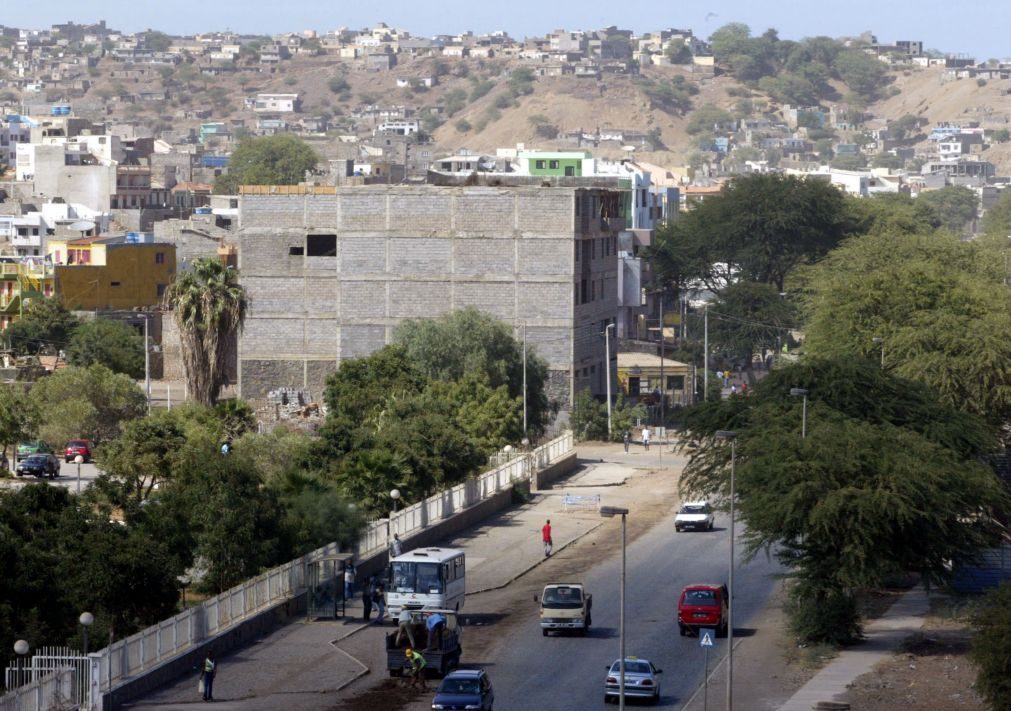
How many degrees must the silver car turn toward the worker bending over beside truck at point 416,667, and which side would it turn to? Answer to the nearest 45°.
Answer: approximately 90° to its left

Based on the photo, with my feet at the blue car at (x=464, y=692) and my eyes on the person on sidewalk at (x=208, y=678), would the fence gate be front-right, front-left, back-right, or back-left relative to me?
front-left

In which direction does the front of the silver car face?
away from the camera

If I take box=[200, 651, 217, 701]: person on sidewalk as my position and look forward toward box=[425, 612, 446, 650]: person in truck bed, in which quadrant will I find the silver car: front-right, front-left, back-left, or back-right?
front-right

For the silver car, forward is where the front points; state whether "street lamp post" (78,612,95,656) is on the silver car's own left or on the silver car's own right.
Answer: on the silver car's own left
